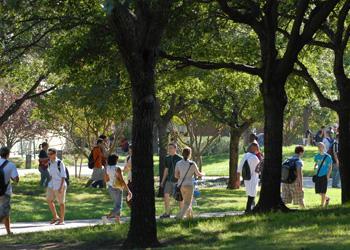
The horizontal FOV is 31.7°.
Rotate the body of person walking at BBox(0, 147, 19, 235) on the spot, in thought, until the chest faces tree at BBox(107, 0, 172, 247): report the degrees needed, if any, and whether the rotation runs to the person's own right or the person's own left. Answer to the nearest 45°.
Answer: approximately 90° to the person's own right

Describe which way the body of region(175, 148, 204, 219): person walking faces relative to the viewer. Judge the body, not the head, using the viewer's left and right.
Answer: facing away from the viewer and to the right of the viewer

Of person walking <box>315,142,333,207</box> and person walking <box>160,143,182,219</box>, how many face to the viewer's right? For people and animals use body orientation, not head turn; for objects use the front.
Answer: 0

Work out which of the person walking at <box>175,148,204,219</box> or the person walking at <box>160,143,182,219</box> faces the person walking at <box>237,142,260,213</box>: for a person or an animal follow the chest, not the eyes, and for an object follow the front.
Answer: the person walking at <box>175,148,204,219</box>

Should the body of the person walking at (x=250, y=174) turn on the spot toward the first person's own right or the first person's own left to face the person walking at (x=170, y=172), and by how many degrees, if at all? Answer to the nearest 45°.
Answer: approximately 135° to the first person's own left

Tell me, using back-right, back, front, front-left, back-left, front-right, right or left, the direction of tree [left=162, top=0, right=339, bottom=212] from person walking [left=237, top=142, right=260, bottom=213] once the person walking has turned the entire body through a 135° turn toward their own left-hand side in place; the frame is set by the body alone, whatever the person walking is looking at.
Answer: left

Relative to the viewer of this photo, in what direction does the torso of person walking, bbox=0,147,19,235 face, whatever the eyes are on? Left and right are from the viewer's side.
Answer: facing away from the viewer and to the right of the viewer

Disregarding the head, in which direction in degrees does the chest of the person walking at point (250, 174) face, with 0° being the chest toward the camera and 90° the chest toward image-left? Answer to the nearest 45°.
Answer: approximately 225°
